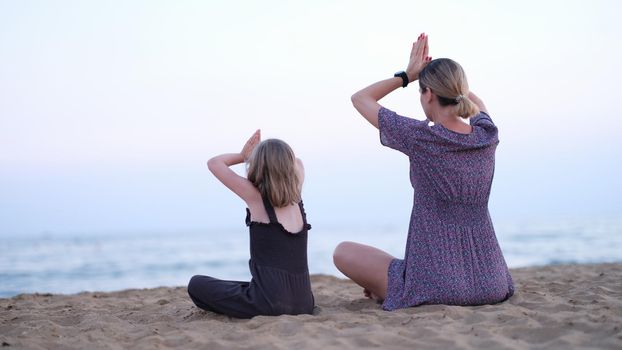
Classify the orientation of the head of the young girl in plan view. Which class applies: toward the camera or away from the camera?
away from the camera

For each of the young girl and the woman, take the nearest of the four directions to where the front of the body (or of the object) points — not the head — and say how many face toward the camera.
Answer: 0

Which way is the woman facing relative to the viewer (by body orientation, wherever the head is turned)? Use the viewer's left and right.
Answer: facing away from the viewer and to the left of the viewer

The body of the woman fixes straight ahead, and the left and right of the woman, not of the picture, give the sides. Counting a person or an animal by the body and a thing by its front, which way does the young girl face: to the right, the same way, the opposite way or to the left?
the same way

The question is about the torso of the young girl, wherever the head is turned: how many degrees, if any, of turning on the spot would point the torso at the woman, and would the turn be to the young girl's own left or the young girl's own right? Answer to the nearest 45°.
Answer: approximately 135° to the young girl's own right

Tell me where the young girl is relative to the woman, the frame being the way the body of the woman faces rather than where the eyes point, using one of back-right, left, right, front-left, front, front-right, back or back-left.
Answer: front-left

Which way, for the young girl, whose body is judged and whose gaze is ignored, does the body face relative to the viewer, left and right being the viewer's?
facing away from the viewer and to the left of the viewer
